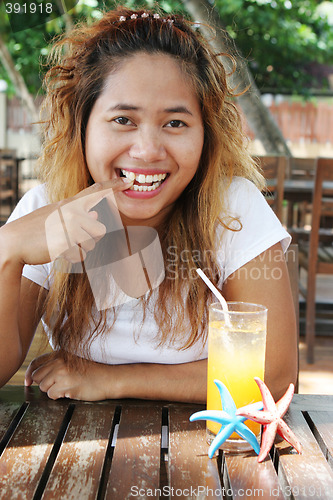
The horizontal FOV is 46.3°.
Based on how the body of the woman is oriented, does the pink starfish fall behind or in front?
in front

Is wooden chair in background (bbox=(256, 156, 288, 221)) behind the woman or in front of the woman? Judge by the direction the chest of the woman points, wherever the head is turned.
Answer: behind

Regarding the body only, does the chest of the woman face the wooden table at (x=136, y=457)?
yes

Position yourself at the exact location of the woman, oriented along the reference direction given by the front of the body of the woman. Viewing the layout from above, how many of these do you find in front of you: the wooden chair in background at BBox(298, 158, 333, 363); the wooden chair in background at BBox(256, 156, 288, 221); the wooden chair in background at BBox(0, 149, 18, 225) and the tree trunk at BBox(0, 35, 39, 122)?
0

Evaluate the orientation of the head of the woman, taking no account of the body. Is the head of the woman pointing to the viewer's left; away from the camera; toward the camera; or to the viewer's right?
toward the camera

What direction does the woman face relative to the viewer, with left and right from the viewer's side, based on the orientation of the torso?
facing the viewer

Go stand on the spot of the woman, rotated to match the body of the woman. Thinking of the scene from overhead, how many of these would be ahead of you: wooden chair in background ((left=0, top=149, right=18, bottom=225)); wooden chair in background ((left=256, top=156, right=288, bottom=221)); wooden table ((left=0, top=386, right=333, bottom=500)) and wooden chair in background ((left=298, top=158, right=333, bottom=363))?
1
